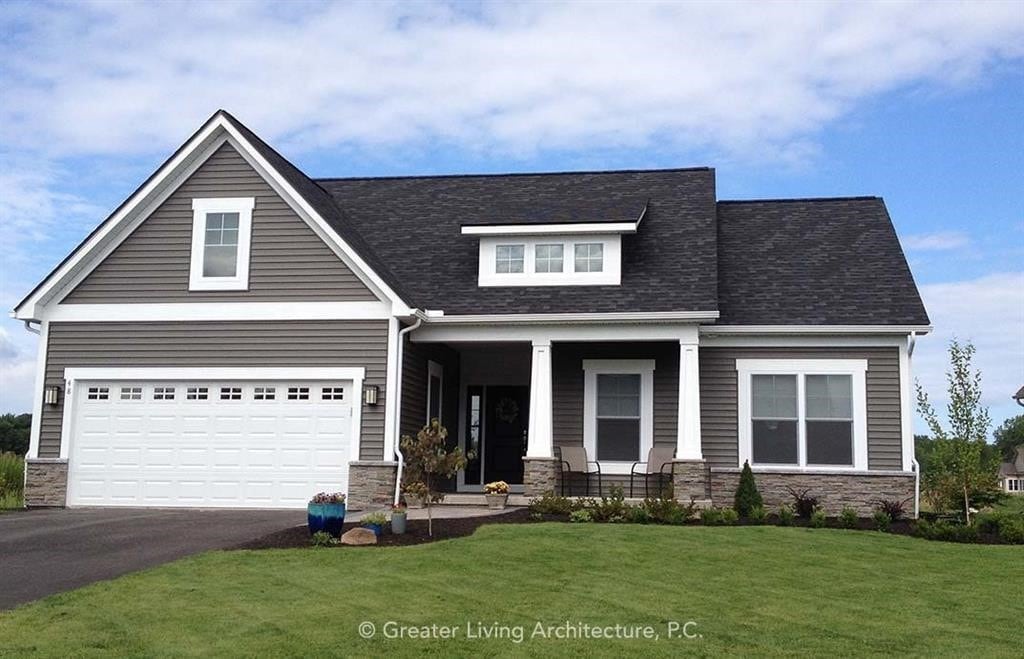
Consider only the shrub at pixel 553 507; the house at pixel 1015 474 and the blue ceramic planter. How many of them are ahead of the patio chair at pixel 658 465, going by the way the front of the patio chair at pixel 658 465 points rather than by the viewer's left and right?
2

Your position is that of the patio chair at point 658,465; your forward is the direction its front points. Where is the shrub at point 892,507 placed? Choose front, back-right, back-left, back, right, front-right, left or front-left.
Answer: back-left

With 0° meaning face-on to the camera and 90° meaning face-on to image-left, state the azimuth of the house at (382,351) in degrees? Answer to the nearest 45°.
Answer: approximately 0°

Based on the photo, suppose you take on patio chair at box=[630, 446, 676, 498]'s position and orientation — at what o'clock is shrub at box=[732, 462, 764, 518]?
The shrub is roughly at 9 o'clock from the patio chair.

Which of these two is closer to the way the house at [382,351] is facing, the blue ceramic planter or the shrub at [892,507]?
the blue ceramic planter

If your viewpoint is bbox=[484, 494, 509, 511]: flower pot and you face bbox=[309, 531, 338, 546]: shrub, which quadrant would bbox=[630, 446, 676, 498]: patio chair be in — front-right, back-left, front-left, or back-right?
back-left

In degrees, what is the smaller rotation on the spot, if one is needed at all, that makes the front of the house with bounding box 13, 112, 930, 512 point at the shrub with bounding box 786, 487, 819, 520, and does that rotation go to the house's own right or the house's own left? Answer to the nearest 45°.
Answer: approximately 90° to the house's own left

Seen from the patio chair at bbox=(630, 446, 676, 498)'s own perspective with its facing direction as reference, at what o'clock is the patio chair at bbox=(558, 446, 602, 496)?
the patio chair at bbox=(558, 446, 602, 496) is roughly at 2 o'clock from the patio chair at bbox=(630, 446, 676, 498).

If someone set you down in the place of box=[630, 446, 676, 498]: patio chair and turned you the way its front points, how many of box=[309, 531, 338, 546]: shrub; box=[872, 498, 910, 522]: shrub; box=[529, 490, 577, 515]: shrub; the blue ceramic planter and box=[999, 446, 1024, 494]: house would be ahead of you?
3

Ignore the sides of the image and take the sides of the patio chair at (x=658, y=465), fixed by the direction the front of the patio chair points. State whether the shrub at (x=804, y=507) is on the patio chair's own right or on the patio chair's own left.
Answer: on the patio chair's own left

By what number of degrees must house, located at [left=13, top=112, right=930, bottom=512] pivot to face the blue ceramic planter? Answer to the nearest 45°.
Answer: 0° — it already faces it
